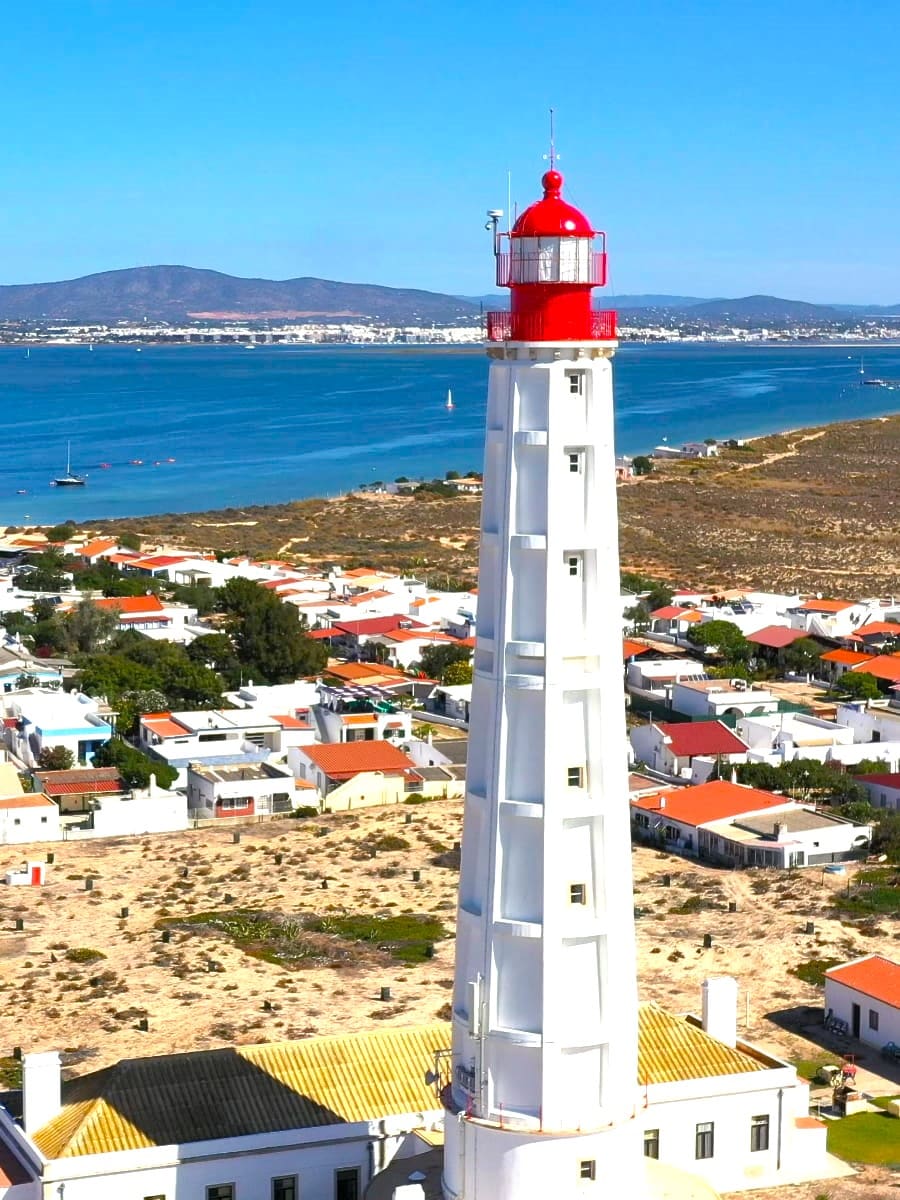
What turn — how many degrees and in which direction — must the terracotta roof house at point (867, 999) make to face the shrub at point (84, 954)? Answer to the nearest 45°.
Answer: approximately 45° to its right

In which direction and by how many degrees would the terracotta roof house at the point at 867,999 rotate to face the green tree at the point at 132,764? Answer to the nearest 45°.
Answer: approximately 90° to its right

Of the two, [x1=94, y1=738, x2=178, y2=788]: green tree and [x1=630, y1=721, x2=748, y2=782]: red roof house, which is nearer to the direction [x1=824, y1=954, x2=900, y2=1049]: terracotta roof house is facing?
the green tree

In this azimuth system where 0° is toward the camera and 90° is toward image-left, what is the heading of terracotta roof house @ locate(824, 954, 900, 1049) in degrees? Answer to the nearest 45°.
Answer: approximately 45°

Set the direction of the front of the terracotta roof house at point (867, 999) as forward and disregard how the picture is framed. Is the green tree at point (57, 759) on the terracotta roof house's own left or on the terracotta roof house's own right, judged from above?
on the terracotta roof house's own right

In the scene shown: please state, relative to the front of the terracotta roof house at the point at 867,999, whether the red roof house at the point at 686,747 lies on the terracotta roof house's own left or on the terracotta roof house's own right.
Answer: on the terracotta roof house's own right

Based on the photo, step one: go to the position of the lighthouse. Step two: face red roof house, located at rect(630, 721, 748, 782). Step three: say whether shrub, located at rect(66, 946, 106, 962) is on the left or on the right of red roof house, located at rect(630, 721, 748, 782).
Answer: left
